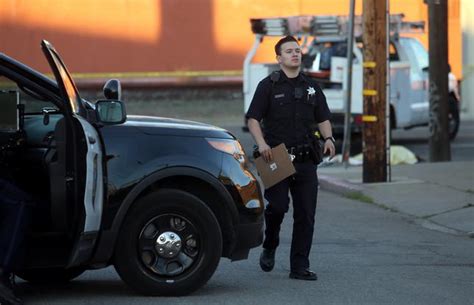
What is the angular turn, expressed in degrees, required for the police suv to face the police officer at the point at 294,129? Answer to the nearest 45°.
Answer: approximately 45° to its left

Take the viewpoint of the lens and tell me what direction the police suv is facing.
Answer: facing to the right of the viewer

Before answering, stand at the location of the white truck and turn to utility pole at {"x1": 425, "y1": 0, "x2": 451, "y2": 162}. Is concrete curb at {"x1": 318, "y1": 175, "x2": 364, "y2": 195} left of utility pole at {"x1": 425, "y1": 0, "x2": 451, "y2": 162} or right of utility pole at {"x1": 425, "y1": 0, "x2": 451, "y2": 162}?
right

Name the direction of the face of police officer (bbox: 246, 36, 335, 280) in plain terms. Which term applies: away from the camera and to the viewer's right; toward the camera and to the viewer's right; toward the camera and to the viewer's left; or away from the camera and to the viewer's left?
toward the camera and to the viewer's right

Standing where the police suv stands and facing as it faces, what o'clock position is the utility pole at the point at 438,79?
The utility pole is roughly at 10 o'clock from the police suv.
